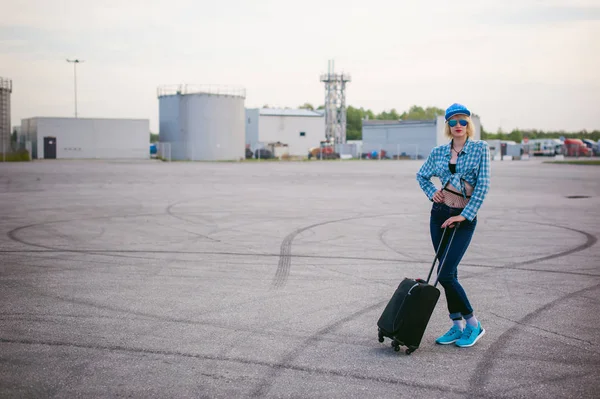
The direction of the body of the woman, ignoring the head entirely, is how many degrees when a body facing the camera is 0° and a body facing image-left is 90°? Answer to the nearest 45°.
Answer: approximately 45°
